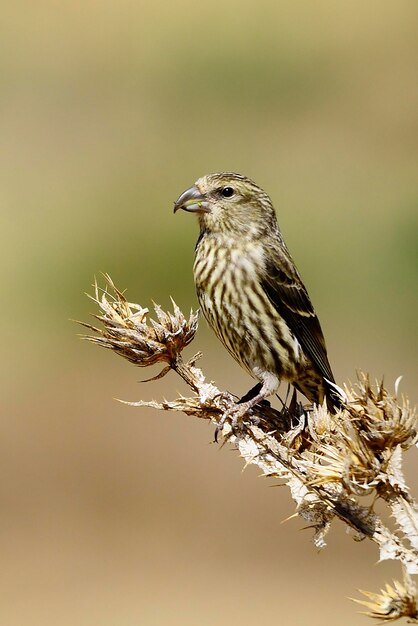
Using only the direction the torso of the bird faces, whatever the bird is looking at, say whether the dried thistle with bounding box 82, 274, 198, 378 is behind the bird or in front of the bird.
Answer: in front

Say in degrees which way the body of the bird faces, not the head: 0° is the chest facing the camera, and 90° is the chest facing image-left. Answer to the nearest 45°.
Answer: approximately 45°

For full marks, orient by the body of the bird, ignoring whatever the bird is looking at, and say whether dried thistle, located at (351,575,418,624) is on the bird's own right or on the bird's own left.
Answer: on the bird's own left
